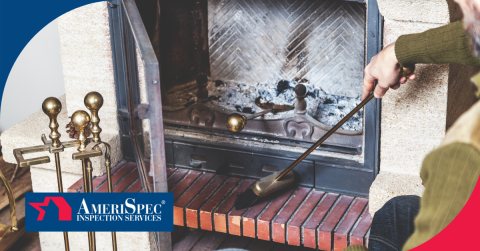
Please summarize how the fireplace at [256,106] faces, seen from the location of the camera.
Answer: facing the viewer and to the left of the viewer
